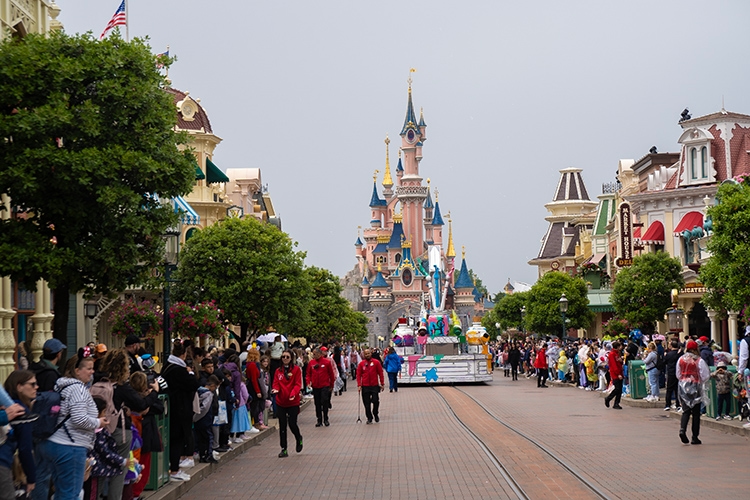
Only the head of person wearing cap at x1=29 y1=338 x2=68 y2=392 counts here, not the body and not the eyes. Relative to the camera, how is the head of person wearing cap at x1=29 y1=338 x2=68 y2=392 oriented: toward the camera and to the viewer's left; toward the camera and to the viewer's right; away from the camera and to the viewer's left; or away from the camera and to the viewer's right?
away from the camera and to the viewer's right

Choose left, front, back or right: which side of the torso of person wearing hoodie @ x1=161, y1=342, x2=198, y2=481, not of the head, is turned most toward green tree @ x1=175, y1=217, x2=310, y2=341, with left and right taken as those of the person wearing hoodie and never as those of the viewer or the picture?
left

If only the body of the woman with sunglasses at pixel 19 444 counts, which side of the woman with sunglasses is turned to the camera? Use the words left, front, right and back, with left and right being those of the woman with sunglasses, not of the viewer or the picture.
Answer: right

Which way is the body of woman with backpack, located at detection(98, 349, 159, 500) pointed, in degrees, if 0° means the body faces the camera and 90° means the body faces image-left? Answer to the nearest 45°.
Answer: approximately 225°

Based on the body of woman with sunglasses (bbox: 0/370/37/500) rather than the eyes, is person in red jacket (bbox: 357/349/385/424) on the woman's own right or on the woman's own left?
on the woman's own left

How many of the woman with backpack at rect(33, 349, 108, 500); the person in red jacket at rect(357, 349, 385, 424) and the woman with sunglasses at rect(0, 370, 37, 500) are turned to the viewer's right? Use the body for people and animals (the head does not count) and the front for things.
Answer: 2

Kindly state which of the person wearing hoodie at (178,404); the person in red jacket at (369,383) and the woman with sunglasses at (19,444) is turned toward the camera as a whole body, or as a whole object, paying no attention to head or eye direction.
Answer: the person in red jacket

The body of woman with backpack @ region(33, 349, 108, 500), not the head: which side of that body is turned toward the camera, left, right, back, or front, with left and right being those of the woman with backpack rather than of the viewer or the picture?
right

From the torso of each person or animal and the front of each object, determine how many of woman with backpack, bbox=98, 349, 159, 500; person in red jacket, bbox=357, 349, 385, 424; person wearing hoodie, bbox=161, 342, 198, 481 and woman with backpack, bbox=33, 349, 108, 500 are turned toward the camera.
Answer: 1

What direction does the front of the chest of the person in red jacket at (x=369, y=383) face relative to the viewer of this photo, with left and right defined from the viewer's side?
facing the viewer

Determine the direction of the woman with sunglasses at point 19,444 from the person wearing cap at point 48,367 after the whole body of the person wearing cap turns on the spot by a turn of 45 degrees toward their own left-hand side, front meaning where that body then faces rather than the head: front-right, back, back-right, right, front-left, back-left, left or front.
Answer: back

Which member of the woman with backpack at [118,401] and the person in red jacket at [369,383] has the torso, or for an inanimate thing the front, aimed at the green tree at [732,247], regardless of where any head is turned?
the woman with backpack

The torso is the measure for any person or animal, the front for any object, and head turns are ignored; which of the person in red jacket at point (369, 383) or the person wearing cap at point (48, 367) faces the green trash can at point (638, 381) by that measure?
the person wearing cap

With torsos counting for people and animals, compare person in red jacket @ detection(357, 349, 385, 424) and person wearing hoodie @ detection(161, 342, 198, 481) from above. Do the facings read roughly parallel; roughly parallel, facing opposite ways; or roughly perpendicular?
roughly perpendicular

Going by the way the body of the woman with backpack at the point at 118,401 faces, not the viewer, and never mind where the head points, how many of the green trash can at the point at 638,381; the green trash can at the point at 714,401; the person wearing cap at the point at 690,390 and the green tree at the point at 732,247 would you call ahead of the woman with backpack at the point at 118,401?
4
